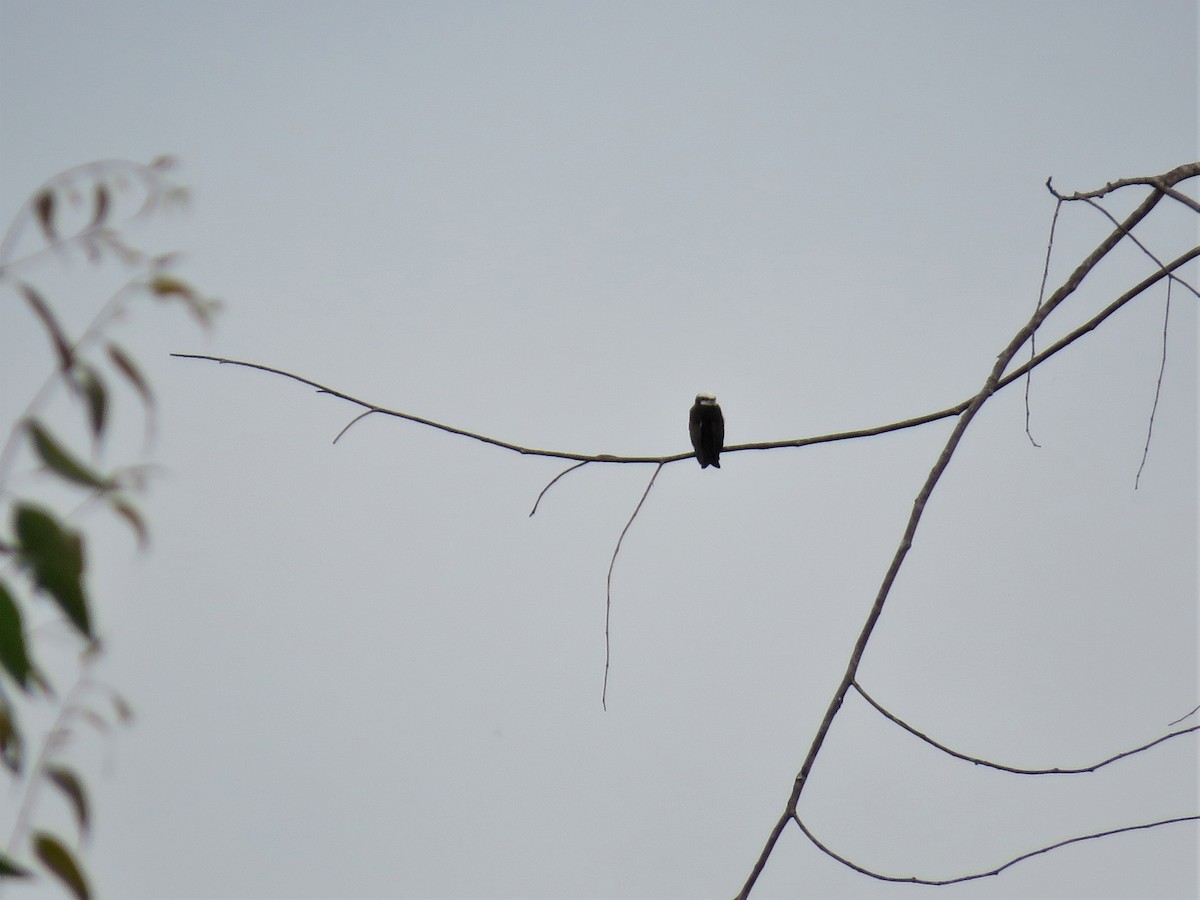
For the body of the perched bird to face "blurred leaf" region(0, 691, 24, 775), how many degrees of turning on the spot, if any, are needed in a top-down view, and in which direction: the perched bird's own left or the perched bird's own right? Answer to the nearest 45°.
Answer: approximately 180°

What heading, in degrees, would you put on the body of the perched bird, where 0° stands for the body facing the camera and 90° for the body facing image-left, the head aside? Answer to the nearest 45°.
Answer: approximately 180°

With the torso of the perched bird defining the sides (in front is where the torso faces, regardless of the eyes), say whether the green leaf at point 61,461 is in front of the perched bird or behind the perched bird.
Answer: behind

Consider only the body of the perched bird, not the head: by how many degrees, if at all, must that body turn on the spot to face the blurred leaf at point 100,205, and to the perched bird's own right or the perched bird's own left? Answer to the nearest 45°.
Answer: approximately 180°

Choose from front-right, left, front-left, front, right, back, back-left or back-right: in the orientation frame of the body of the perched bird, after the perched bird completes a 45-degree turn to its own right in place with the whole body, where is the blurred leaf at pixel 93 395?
back-right

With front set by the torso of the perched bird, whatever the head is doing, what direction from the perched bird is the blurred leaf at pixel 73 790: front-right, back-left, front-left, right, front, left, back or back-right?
back

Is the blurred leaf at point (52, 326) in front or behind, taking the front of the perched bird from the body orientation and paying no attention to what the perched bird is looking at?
behind

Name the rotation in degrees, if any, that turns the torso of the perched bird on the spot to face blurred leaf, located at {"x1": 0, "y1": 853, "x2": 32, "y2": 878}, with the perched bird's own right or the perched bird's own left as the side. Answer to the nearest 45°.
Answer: approximately 180°
